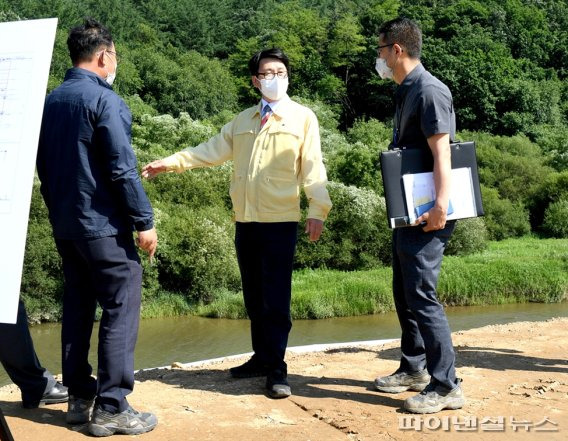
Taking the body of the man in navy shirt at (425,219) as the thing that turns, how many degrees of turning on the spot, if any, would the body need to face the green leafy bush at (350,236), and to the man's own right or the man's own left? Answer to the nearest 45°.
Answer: approximately 90° to the man's own right

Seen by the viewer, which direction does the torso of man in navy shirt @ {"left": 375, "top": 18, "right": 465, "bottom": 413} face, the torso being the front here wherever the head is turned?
to the viewer's left

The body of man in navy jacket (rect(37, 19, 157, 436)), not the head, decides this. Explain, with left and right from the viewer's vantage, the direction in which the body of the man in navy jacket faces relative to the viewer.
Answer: facing away from the viewer and to the right of the viewer

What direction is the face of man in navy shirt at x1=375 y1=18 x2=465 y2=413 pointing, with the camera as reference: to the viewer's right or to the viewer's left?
to the viewer's left

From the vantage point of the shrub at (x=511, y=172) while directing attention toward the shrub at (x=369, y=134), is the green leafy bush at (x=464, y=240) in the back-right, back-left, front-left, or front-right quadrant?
back-left

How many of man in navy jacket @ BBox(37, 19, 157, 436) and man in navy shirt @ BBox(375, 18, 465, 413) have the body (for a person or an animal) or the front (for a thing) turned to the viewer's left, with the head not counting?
1

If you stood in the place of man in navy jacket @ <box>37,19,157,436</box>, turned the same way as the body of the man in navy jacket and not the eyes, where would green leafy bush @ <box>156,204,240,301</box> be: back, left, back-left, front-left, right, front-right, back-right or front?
front-left

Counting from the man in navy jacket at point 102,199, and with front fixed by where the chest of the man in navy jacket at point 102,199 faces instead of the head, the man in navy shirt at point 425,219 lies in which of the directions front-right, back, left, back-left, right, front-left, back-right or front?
front-right

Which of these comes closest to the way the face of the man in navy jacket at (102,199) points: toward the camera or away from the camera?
away from the camera
